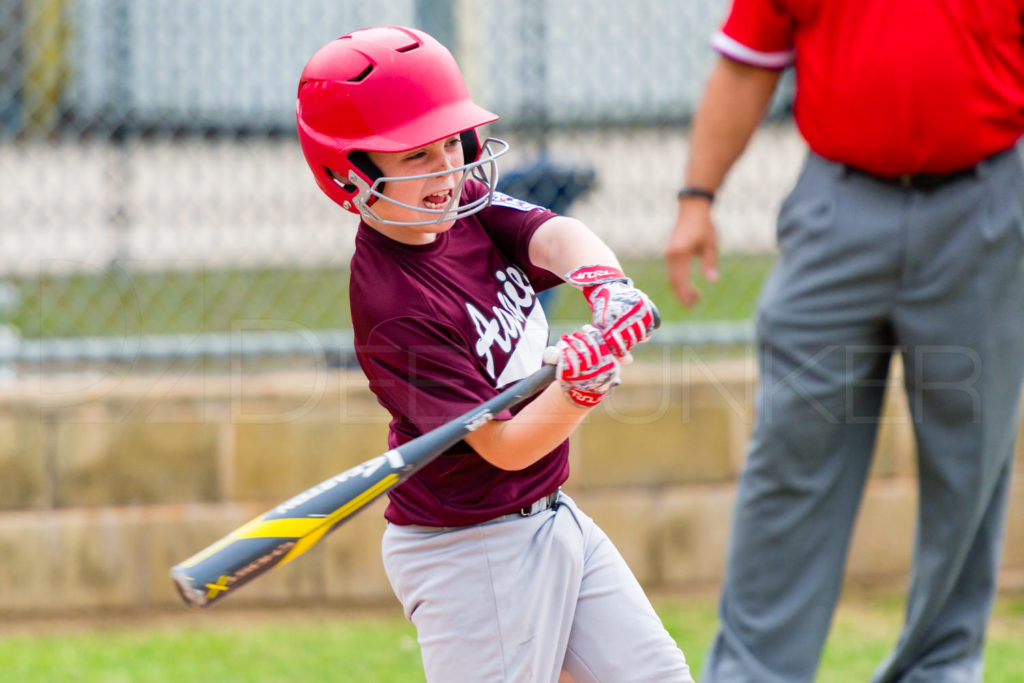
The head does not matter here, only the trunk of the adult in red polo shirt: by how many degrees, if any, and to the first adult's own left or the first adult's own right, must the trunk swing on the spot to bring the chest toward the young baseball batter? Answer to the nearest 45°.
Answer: approximately 45° to the first adult's own right

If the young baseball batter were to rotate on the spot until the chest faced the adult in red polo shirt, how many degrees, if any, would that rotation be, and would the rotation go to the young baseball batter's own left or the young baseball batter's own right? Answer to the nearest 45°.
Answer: approximately 90° to the young baseball batter's own left

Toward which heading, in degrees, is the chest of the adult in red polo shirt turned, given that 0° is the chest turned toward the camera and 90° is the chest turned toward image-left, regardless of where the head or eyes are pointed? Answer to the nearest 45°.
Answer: approximately 0°
